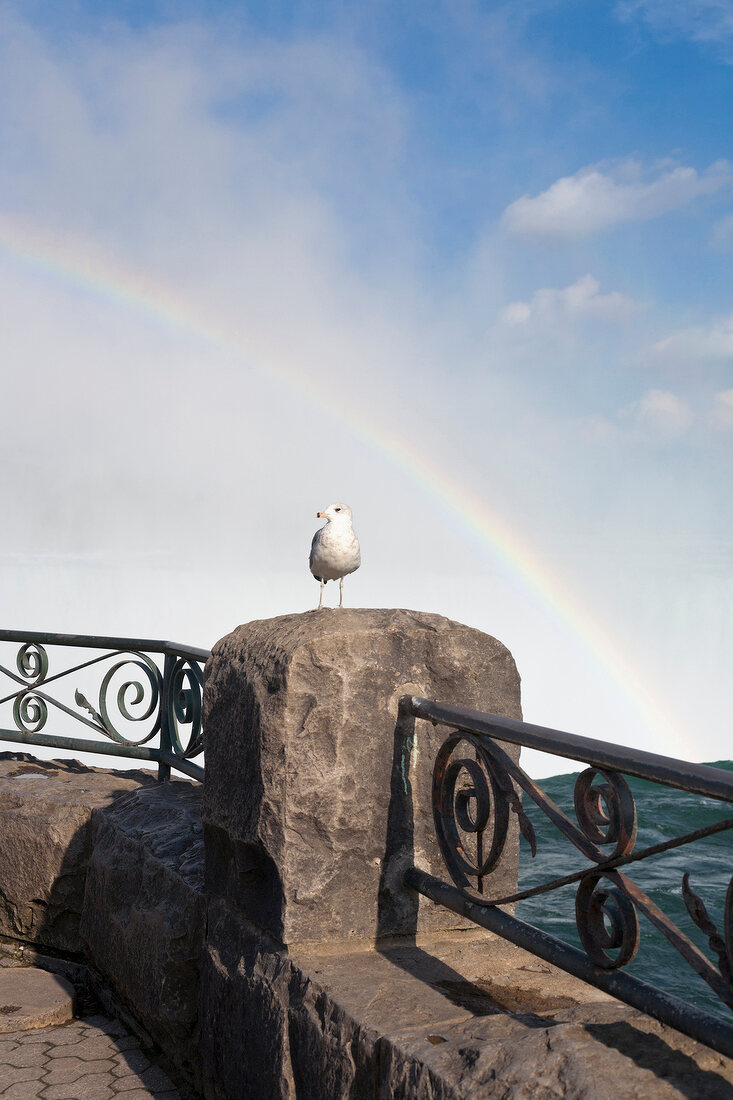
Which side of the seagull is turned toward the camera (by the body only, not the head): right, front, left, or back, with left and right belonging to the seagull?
front

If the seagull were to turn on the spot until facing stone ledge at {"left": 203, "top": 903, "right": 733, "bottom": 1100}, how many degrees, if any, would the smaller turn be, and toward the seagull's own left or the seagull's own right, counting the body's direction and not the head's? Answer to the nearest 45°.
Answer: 0° — it already faces it

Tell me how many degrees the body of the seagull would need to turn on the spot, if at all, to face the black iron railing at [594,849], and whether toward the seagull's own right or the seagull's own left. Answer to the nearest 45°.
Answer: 0° — it already faces it
